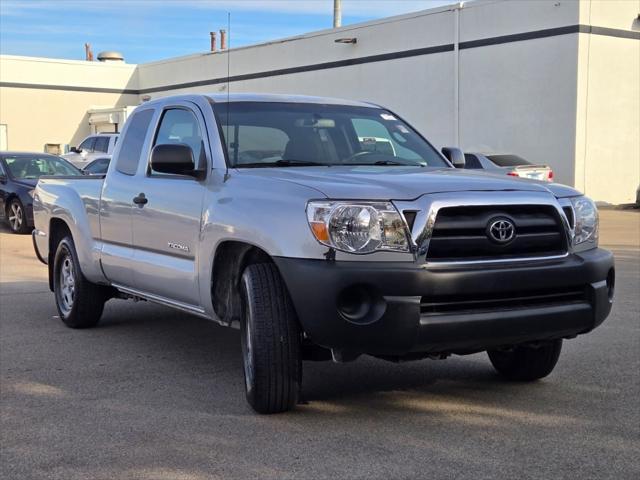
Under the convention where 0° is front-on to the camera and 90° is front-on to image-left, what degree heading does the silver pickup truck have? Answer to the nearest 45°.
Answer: approximately 315°

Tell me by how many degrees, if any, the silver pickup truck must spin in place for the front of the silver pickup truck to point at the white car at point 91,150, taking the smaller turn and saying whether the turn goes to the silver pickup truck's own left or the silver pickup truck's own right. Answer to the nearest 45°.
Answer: approximately 135° to the silver pickup truck's own left

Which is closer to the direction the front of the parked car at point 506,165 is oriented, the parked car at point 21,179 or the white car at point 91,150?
the white car

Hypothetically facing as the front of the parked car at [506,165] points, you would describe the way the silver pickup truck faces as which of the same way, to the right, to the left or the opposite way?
the opposite way

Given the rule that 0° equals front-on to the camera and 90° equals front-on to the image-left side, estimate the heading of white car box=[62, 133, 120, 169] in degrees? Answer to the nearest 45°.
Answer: approximately 45°

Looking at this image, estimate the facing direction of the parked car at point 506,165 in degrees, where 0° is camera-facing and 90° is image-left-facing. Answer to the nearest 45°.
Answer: approximately 135°
